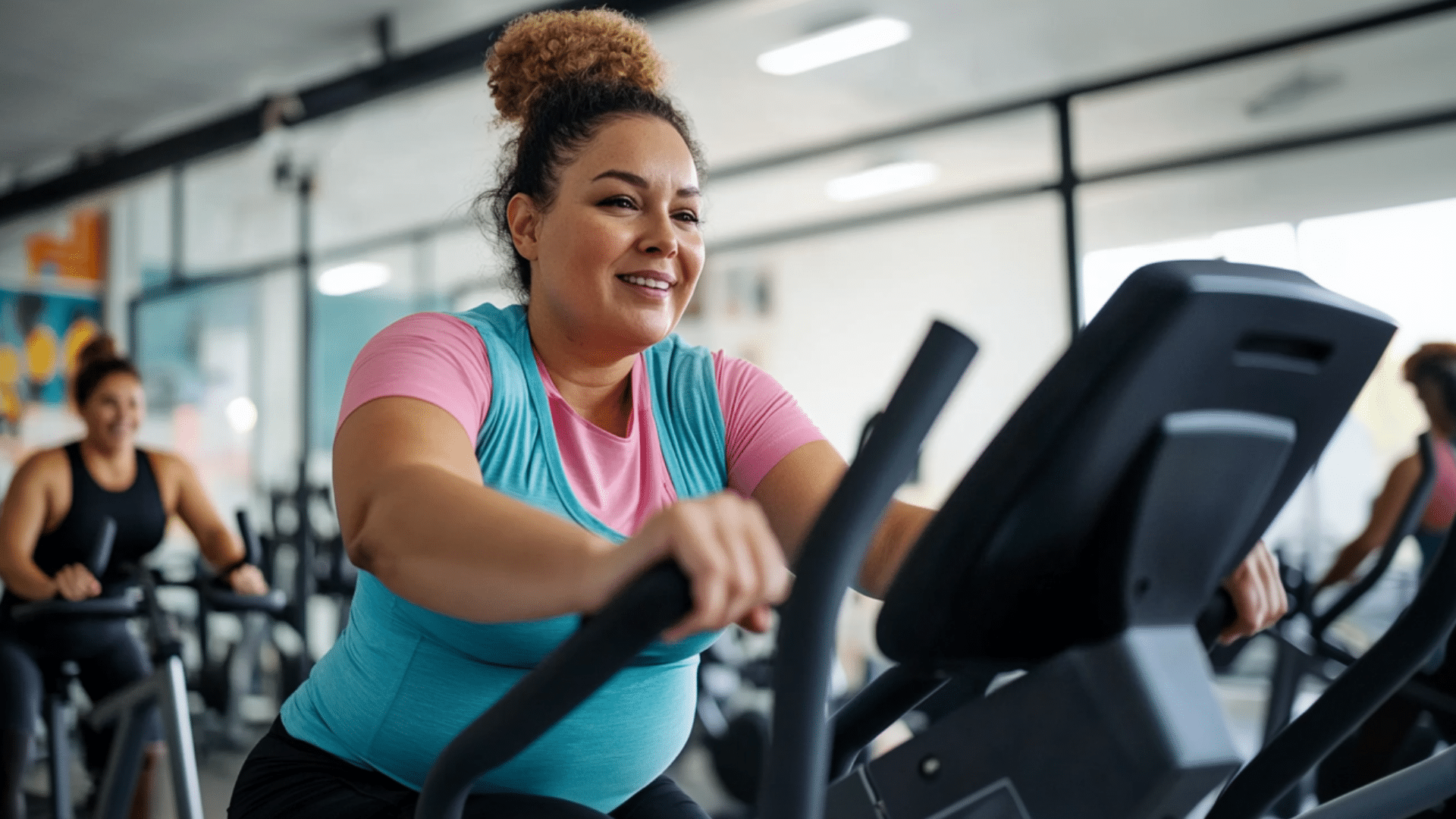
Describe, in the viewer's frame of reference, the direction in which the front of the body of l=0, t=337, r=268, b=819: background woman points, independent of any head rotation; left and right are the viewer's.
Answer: facing the viewer and to the right of the viewer

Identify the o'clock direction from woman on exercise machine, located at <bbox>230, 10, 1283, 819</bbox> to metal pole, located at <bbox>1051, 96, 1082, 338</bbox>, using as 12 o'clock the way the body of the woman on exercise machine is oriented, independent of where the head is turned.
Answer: The metal pole is roughly at 8 o'clock from the woman on exercise machine.

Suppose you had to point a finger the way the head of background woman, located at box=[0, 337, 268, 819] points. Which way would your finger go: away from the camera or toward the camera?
toward the camera

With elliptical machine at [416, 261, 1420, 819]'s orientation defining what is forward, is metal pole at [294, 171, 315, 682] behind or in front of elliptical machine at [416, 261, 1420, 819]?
behind

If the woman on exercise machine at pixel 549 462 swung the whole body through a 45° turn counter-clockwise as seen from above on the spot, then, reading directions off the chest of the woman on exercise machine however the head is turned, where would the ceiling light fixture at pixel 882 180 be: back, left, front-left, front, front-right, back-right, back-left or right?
left

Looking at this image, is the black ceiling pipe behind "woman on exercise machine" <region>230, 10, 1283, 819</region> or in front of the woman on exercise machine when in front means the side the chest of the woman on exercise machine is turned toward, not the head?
behind

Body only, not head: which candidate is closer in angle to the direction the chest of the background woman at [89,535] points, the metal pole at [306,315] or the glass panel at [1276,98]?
the glass panel

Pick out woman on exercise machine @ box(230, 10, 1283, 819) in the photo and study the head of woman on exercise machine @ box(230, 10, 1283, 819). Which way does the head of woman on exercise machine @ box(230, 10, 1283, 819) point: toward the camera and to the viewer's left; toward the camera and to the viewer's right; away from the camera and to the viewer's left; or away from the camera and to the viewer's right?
toward the camera and to the viewer's right

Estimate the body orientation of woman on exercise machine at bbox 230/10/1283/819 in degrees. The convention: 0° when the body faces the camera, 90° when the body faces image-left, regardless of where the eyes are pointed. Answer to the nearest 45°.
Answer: approximately 315°

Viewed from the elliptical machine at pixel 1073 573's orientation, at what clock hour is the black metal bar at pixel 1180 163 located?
The black metal bar is roughly at 8 o'clock from the elliptical machine.

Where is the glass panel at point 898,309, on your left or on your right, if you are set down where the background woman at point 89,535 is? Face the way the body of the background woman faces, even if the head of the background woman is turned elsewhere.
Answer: on your left

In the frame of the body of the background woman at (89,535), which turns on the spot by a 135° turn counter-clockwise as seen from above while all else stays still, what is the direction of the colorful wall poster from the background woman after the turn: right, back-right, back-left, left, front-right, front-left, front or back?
front
